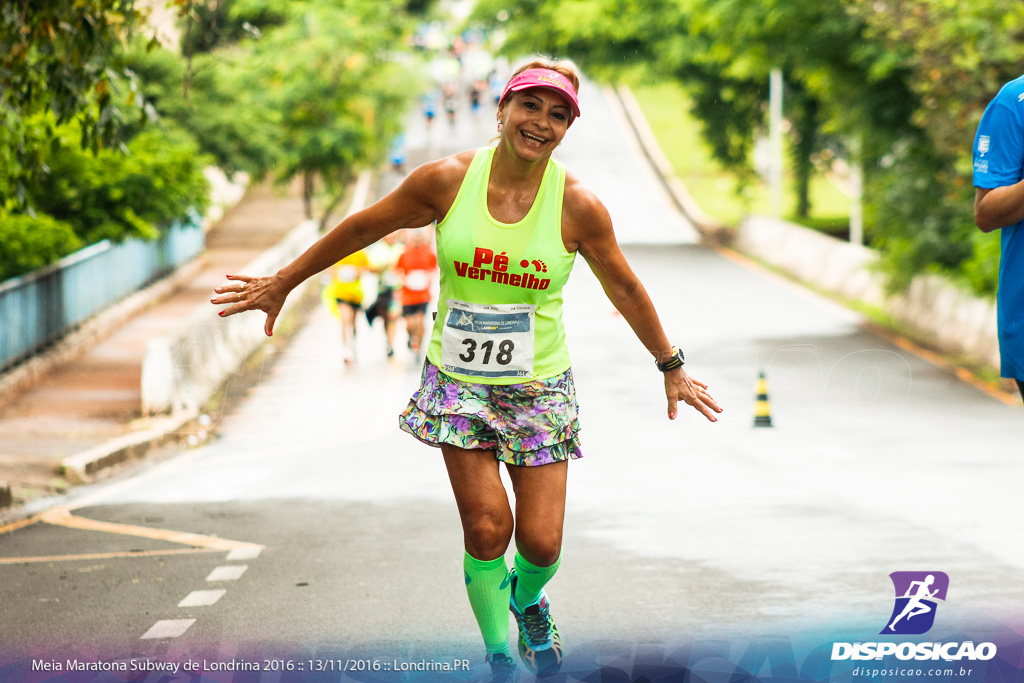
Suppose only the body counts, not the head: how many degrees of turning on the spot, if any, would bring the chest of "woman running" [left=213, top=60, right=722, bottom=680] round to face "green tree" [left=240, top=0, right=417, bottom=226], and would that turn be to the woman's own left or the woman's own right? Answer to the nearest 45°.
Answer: approximately 180°

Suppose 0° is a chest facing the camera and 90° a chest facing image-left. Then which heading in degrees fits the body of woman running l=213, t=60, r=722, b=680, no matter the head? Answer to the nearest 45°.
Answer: approximately 0°

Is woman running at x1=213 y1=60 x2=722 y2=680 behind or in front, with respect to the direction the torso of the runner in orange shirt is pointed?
in front

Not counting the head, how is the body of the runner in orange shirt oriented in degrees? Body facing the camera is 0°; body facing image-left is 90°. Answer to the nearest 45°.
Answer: approximately 0°

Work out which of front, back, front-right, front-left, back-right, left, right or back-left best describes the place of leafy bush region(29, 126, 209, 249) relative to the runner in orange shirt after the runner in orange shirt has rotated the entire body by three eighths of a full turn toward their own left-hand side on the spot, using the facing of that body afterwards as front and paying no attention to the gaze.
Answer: left

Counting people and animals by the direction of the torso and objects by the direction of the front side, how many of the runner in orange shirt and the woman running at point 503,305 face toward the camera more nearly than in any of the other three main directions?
2

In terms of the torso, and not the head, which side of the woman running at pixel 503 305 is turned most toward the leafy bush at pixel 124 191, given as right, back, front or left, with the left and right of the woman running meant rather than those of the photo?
back

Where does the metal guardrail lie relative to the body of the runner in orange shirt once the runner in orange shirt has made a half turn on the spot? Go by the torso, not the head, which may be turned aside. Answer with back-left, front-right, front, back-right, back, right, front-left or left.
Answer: left

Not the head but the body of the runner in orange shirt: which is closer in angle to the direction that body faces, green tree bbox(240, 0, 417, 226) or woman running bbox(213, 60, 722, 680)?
the woman running

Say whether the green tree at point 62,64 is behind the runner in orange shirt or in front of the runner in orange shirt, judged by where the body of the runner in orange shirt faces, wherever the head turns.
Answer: in front
